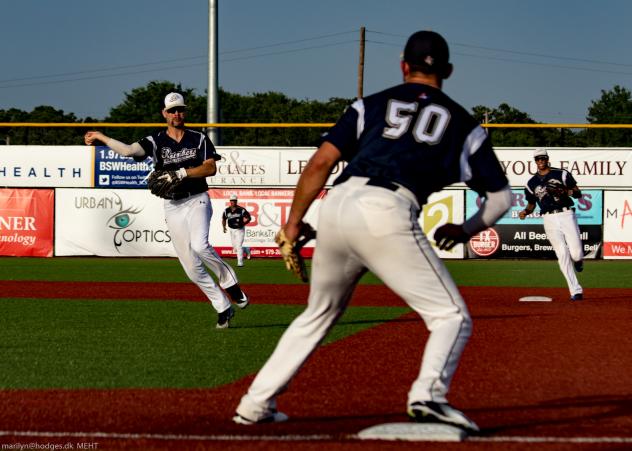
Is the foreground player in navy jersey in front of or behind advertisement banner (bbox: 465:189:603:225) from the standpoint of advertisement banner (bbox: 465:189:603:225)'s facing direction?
in front

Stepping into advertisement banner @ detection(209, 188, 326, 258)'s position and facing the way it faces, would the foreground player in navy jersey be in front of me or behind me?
in front

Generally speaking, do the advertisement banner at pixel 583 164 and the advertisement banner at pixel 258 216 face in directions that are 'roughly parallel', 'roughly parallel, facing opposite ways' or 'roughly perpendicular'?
roughly parallel

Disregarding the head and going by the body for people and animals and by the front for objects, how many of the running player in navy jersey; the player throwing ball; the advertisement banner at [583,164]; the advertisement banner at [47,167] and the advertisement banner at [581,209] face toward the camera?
5

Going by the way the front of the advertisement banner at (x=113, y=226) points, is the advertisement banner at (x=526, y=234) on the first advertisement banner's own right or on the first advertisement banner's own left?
on the first advertisement banner's own left

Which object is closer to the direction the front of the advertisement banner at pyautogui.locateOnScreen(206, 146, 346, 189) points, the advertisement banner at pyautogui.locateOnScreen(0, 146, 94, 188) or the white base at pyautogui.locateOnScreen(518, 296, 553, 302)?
the white base

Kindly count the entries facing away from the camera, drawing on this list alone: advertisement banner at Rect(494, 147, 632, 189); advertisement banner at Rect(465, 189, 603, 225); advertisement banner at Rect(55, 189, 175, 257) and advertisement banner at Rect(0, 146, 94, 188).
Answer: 0

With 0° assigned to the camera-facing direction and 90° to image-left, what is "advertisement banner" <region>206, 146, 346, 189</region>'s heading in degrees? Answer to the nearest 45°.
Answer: approximately 0°

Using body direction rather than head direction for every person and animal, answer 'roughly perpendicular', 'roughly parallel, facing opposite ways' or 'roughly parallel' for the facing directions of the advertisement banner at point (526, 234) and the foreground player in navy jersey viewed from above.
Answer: roughly parallel, facing opposite ways

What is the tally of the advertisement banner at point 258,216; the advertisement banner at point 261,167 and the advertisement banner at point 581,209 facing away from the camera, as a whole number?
0

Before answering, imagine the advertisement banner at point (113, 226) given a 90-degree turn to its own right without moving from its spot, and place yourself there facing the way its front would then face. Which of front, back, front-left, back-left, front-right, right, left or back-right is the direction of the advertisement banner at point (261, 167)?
back

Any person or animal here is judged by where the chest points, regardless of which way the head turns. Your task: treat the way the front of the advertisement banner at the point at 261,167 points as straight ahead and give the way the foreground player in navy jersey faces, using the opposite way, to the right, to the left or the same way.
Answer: the opposite way

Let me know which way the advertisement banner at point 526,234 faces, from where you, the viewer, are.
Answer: facing the viewer

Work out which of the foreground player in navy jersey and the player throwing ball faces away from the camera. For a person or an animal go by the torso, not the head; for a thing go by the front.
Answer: the foreground player in navy jersey

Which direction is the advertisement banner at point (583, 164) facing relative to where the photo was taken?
toward the camera

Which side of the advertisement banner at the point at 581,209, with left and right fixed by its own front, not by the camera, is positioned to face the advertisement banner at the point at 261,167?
right

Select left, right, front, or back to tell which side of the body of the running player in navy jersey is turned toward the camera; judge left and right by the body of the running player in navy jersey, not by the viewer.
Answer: front

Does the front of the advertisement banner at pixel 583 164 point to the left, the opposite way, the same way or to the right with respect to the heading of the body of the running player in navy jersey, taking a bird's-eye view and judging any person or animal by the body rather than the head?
the same way

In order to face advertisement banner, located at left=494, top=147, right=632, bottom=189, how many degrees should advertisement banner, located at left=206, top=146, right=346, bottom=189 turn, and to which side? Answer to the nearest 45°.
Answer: approximately 90° to its left

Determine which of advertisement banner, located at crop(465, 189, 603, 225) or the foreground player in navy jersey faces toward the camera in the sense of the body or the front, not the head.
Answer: the advertisement banner
